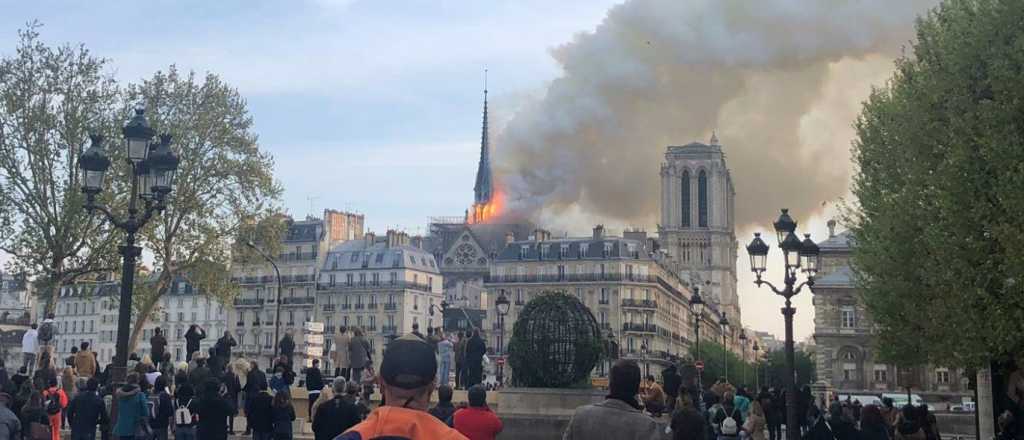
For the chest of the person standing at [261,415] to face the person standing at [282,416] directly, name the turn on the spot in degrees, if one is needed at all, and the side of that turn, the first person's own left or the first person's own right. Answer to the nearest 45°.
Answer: approximately 45° to the first person's own right

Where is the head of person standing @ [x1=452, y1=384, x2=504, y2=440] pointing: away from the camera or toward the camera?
away from the camera

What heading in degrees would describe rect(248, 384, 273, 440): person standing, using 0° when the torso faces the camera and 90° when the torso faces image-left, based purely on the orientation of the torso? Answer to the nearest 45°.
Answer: approximately 180°

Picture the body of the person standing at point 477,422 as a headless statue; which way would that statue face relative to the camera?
away from the camera

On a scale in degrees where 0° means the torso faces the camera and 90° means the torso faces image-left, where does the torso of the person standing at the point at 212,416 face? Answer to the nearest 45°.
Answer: approximately 180°

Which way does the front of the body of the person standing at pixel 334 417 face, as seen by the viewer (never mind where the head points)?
away from the camera

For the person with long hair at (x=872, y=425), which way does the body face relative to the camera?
away from the camera

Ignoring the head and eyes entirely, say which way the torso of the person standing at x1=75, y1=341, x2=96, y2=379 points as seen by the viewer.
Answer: away from the camera

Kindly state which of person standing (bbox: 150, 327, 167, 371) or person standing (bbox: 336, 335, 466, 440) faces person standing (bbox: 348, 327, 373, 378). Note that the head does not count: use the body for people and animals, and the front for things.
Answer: person standing (bbox: 336, 335, 466, 440)

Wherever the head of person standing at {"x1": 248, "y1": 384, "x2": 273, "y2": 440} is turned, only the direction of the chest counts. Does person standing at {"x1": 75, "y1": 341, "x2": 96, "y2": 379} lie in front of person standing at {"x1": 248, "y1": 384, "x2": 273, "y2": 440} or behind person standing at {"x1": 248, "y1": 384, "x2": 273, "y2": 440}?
in front

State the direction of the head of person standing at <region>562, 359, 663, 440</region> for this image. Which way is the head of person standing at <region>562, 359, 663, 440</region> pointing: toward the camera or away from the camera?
away from the camera

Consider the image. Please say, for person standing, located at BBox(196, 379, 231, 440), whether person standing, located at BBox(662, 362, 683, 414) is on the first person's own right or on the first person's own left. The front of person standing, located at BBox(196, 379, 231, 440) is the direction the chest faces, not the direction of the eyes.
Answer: on the first person's own right

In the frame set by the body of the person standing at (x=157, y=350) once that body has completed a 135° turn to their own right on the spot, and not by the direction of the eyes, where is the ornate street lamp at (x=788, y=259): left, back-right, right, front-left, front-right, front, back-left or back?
front
